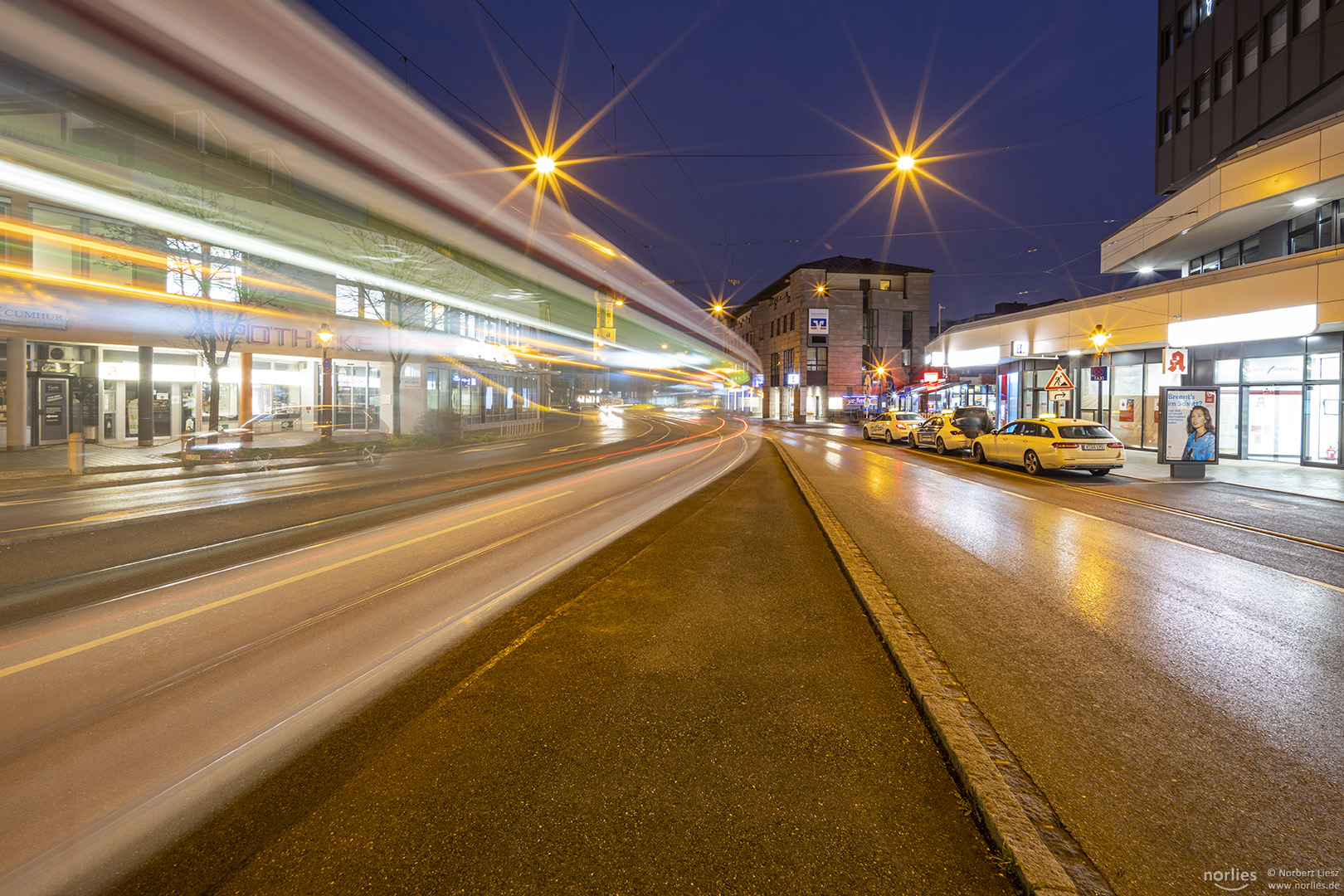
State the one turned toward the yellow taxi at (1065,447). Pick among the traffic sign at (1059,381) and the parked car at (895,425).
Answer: the traffic sign

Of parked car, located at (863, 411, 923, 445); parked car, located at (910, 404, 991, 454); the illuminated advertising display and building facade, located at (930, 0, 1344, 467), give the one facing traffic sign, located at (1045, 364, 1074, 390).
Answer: the building facade

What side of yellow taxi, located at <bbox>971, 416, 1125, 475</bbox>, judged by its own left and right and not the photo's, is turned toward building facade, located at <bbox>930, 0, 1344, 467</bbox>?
right

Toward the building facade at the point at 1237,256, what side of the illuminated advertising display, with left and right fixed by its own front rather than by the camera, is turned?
back

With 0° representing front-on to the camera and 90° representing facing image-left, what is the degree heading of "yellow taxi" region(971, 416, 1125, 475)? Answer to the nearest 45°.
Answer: approximately 135°
